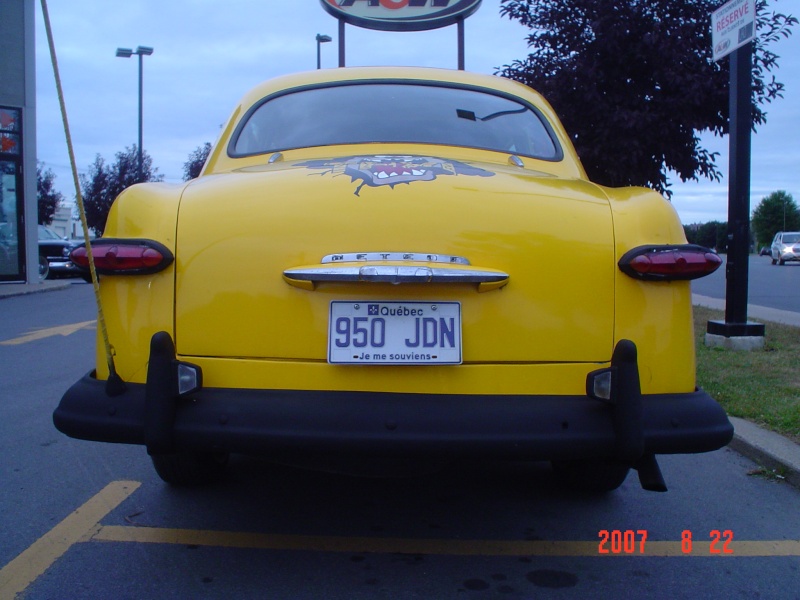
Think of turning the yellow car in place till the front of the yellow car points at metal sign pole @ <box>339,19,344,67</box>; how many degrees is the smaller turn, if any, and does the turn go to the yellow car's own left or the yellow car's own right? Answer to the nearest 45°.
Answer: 0° — it already faces it

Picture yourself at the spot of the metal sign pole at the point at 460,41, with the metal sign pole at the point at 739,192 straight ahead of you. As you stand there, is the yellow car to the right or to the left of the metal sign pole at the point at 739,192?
right

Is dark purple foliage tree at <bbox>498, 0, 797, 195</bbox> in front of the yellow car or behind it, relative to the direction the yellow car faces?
in front

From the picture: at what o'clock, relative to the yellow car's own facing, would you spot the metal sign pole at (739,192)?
The metal sign pole is roughly at 1 o'clock from the yellow car.

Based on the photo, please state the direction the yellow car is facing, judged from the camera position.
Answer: facing away from the viewer

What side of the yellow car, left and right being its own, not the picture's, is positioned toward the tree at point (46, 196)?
front

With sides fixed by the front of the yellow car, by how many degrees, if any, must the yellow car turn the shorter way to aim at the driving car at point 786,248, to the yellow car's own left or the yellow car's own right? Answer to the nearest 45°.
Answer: approximately 45° to the yellow car's own right

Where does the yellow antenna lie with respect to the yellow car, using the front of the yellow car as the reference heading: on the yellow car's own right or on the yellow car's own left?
on the yellow car's own left

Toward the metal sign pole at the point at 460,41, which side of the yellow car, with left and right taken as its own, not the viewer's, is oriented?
front
